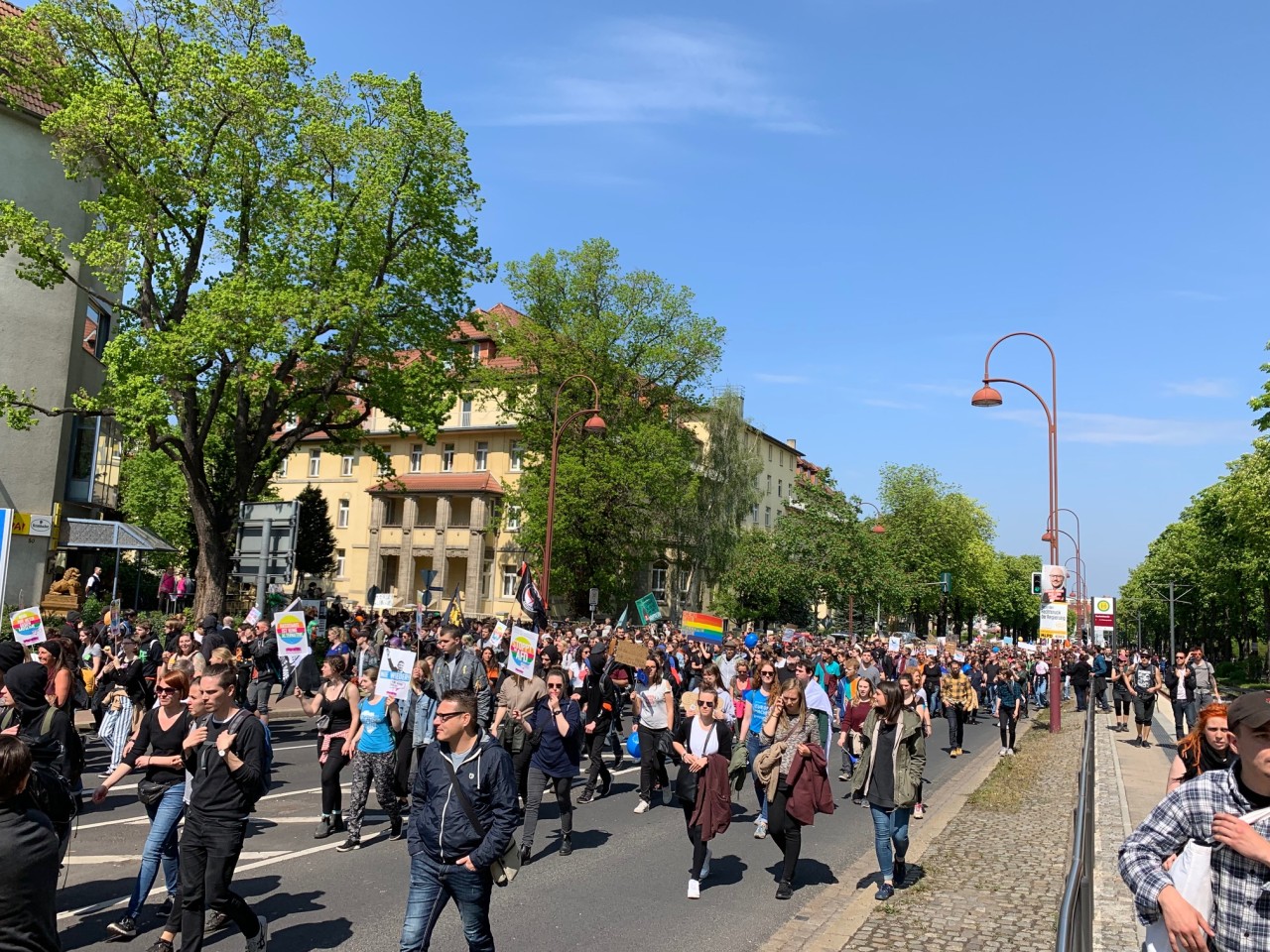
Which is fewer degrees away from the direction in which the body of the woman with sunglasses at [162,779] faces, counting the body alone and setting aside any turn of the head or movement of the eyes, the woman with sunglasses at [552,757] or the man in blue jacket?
the man in blue jacket

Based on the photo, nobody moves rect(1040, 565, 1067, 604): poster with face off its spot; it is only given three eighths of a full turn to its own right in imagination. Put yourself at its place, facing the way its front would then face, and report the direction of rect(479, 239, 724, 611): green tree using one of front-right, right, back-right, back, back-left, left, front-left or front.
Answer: front

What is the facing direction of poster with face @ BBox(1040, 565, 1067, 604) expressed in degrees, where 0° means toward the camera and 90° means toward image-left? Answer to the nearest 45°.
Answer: approximately 0°

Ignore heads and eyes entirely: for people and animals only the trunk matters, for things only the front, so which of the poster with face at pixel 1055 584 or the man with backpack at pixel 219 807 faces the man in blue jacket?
the poster with face

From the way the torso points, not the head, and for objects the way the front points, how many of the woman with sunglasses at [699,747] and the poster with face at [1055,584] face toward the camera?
2

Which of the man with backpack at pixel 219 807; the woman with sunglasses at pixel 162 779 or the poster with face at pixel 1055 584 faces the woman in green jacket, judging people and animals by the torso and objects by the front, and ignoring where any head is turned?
the poster with face

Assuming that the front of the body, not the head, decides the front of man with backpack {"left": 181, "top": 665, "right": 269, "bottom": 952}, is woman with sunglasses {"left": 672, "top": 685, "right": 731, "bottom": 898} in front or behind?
behind

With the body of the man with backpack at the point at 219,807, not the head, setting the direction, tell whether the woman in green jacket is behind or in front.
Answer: behind

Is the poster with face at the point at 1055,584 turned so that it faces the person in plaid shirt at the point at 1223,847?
yes

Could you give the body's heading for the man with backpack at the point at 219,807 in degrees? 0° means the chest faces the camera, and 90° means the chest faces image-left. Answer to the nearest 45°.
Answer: approximately 45°

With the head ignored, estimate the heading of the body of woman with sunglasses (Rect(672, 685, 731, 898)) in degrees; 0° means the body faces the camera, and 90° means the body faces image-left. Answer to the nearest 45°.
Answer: approximately 0°
